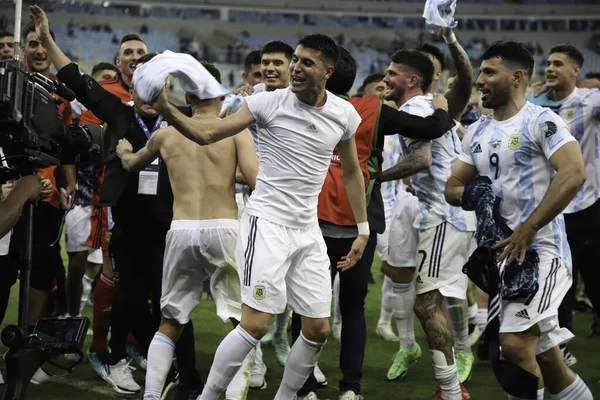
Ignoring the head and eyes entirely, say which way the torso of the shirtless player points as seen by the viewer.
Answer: away from the camera

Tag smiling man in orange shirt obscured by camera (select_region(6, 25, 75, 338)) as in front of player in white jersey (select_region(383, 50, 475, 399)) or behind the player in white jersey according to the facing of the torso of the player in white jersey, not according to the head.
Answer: in front

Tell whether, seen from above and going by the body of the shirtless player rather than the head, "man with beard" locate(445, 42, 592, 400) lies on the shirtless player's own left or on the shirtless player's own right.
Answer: on the shirtless player's own right

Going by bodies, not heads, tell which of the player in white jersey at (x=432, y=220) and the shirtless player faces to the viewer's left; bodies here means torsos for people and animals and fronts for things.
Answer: the player in white jersey

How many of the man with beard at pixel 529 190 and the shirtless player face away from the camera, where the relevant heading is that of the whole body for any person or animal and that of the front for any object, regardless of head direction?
1

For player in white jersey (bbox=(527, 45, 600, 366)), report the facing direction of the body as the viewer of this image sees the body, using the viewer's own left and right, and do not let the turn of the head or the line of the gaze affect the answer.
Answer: facing the viewer and to the left of the viewer

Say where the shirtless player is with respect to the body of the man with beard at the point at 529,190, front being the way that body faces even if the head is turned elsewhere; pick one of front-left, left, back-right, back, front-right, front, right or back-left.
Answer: front-right

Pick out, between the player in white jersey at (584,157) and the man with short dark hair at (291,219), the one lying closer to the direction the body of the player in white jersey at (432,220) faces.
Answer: the man with short dark hair

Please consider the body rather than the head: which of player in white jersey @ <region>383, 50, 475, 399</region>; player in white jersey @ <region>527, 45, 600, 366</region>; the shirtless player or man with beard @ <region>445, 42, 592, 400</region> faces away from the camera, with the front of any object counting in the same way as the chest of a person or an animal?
the shirtless player

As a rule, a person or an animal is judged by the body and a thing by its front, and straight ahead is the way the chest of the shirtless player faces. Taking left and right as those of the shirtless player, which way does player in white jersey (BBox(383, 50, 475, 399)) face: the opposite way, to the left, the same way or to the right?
to the left
